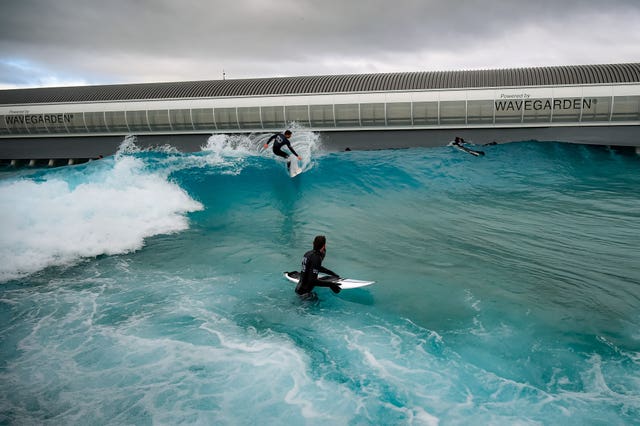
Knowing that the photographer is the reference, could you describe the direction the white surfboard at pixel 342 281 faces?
facing to the right of the viewer

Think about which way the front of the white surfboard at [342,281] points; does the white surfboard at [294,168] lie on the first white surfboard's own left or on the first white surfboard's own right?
on the first white surfboard's own left

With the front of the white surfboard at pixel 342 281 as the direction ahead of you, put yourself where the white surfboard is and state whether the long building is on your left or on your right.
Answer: on your left

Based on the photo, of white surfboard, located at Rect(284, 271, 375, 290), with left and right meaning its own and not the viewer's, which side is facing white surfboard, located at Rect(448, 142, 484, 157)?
left
